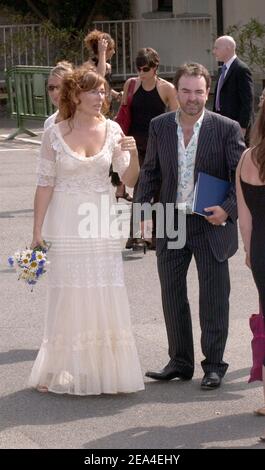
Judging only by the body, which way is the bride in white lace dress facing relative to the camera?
toward the camera

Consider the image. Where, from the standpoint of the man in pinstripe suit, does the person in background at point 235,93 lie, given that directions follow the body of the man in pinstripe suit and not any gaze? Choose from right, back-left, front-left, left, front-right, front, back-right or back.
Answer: back

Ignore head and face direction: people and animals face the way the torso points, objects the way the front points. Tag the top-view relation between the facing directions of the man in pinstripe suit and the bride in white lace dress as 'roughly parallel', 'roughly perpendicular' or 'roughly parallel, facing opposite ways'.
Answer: roughly parallel

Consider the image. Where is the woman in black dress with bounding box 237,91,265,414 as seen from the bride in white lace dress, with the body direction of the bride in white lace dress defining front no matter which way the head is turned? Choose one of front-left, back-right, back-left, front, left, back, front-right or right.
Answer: front-left

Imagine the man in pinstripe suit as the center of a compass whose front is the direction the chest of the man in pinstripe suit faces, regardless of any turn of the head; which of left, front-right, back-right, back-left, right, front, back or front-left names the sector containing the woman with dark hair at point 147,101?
back

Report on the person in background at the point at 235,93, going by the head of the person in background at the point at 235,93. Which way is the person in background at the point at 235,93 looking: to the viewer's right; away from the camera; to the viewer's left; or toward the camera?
to the viewer's left

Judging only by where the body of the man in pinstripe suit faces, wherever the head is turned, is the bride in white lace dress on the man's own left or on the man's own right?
on the man's own right

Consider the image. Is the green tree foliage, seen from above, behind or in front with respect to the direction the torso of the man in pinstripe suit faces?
behind

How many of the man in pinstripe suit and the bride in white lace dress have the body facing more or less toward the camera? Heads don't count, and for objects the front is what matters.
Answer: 2

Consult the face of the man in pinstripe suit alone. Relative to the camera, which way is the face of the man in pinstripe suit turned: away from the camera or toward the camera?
toward the camera

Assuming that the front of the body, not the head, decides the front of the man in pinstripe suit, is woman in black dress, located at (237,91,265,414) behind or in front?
in front

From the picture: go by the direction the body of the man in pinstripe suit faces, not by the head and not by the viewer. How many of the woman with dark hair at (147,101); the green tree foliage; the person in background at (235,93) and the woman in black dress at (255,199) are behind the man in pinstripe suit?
3

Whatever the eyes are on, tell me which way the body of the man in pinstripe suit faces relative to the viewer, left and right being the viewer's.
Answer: facing the viewer

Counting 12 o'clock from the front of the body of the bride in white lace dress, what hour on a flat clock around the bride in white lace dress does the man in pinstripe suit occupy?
The man in pinstripe suit is roughly at 9 o'clock from the bride in white lace dress.

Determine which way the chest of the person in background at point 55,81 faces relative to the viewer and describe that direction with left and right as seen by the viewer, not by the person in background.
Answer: facing the viewer and to the left of the viewer
